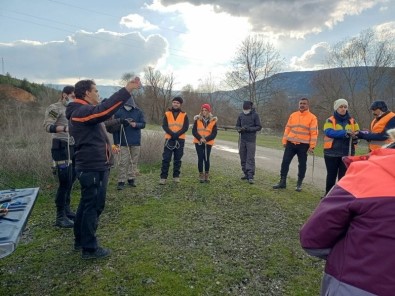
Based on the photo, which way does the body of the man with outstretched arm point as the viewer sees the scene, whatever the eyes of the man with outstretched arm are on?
to the viewer's right

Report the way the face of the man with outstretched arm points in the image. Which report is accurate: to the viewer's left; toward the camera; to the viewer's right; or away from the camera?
to the viewer's right

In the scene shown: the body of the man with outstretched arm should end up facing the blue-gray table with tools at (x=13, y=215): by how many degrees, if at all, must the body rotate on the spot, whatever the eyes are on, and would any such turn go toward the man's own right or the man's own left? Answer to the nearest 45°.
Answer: approximately 135° to the man's own right
